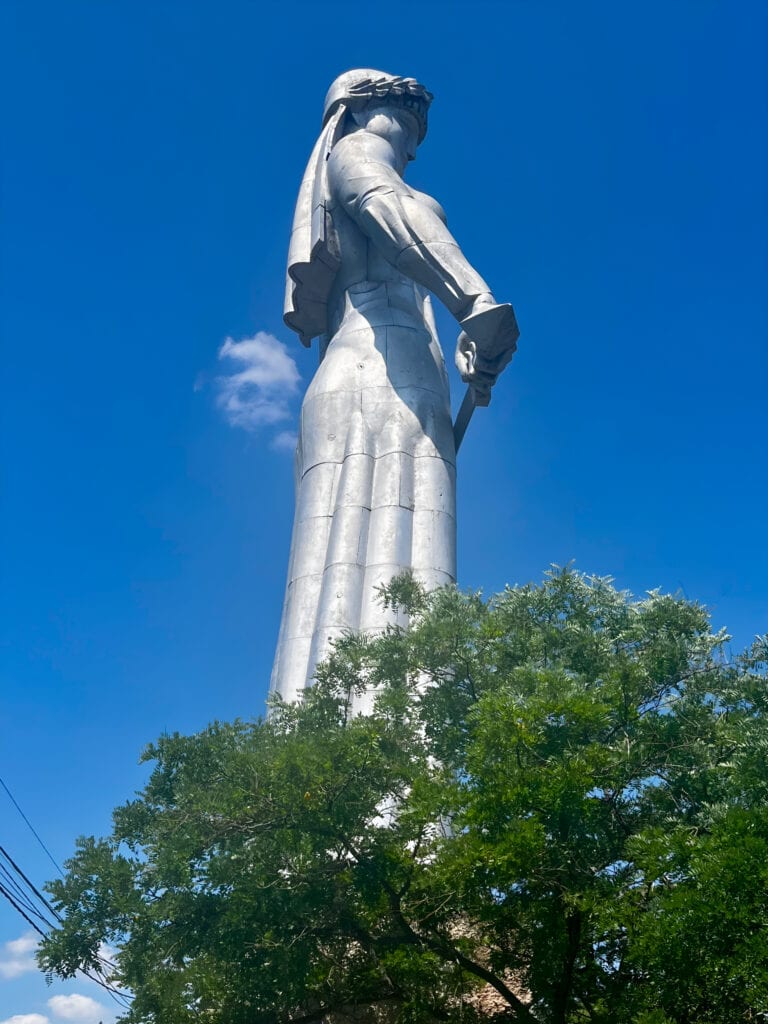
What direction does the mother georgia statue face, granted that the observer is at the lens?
facing to the right of the viewer
